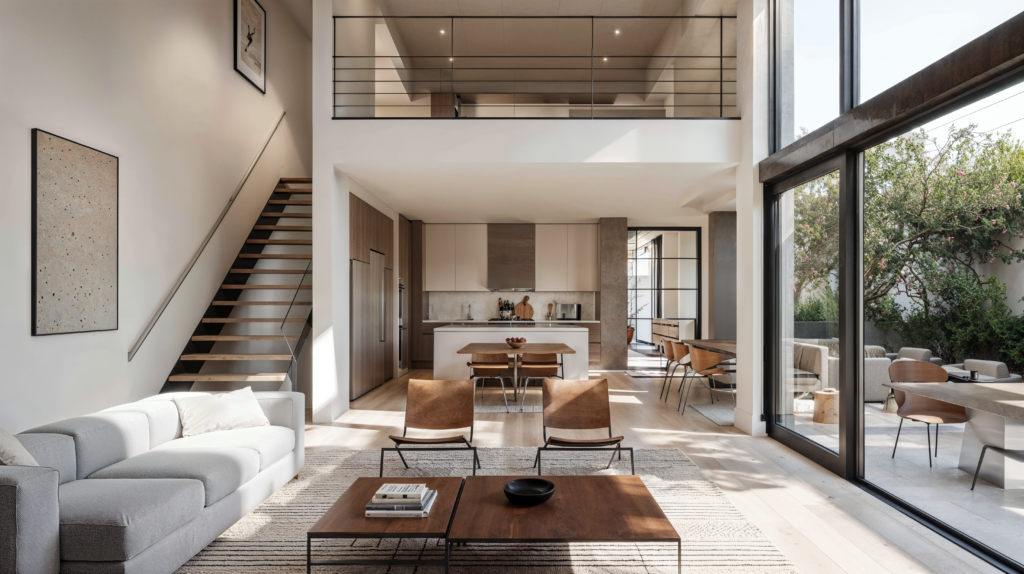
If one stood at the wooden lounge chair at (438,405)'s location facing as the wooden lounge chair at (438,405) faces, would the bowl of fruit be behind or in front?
behind

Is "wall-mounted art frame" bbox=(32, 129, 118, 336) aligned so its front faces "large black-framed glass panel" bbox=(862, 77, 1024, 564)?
yes

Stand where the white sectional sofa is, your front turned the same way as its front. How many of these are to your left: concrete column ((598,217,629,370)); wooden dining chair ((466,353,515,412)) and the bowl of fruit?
3

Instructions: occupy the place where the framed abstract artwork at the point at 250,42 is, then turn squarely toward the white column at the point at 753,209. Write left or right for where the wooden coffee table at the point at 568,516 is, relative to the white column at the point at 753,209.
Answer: right

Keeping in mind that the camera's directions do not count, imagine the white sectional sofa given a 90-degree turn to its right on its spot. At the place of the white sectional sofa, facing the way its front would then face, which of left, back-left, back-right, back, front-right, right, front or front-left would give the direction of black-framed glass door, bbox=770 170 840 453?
back-left

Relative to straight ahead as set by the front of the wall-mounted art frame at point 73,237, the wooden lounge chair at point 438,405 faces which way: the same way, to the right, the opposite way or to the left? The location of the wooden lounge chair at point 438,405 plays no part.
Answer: to the right

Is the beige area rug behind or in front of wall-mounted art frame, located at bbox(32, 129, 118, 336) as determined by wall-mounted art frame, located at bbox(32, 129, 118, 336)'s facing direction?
in front

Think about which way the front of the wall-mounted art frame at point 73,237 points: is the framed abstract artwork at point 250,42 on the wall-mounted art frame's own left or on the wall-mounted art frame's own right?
on the wall-mounted art frame's own left

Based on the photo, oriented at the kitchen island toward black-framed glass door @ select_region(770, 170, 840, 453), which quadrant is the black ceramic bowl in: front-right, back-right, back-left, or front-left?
front-right

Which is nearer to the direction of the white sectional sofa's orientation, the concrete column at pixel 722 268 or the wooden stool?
the wooden stool

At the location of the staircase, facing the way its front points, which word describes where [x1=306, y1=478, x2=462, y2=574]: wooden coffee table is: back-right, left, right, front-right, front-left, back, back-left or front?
front

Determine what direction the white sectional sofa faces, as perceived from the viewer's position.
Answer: facing the viewer and to the right of the viewer

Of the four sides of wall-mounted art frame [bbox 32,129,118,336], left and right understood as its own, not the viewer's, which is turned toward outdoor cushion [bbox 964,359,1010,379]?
front

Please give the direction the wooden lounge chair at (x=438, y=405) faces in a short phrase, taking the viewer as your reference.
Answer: facing the viewer

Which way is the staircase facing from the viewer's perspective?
toward the camera

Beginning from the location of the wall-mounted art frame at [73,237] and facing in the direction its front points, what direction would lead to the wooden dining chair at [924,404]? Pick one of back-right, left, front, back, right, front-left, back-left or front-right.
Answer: front
